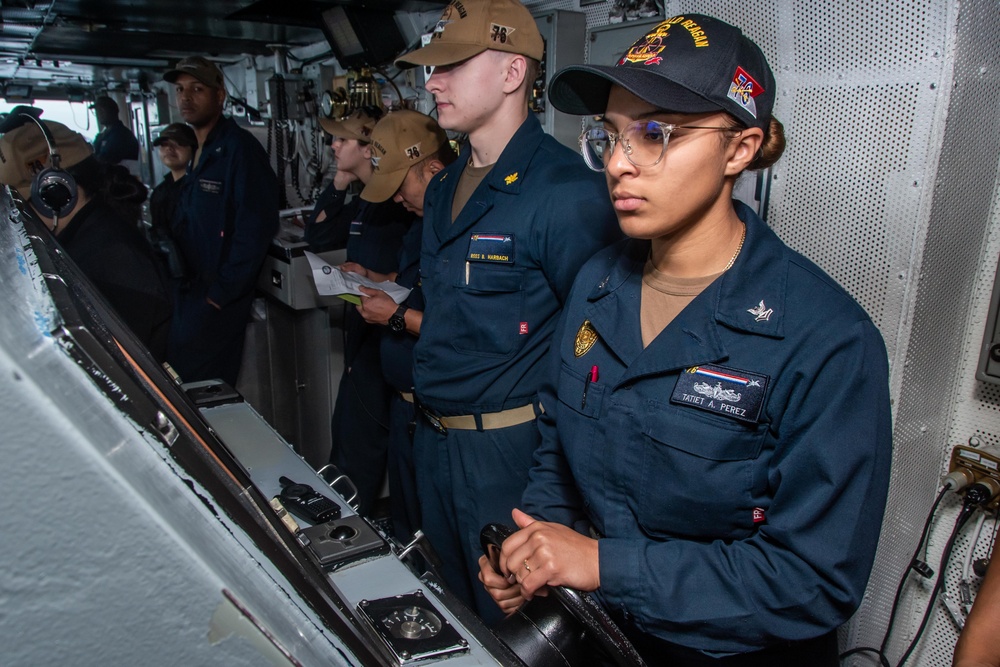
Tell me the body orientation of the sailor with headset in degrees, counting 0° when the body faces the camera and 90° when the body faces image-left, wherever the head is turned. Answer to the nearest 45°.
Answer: approximately 90°

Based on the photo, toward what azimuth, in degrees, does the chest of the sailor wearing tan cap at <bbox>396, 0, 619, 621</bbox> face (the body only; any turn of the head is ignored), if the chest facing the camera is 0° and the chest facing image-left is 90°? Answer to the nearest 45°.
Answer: approximately 45°

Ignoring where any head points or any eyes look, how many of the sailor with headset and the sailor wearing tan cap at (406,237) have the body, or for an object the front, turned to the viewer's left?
2

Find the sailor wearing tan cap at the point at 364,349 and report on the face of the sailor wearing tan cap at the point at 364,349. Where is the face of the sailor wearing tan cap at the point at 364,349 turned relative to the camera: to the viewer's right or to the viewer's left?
to the viewer's left

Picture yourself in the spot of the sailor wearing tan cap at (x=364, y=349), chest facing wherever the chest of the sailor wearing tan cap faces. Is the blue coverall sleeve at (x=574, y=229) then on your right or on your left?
on your left

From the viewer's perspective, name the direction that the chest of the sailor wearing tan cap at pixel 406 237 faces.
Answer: to the viewer's left

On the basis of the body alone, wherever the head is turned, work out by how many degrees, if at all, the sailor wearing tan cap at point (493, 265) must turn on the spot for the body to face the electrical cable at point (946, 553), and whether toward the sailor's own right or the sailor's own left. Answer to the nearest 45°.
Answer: approximately 135° to the sailor's own left

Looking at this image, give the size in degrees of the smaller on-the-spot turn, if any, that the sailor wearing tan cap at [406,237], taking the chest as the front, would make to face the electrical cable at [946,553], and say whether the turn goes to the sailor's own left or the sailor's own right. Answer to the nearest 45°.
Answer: approximately 135° to the sailor's own left

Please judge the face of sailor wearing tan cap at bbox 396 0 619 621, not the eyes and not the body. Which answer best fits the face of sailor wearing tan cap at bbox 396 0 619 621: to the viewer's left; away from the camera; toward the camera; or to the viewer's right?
to the viewer's left

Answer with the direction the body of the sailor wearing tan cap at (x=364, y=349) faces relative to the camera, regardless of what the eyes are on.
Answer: to the viewer's left

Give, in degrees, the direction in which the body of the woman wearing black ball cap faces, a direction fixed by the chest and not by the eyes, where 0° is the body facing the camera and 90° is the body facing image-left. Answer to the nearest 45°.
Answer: approximately 45°

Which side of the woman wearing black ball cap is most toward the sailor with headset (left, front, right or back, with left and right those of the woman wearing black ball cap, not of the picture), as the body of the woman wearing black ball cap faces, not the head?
right
